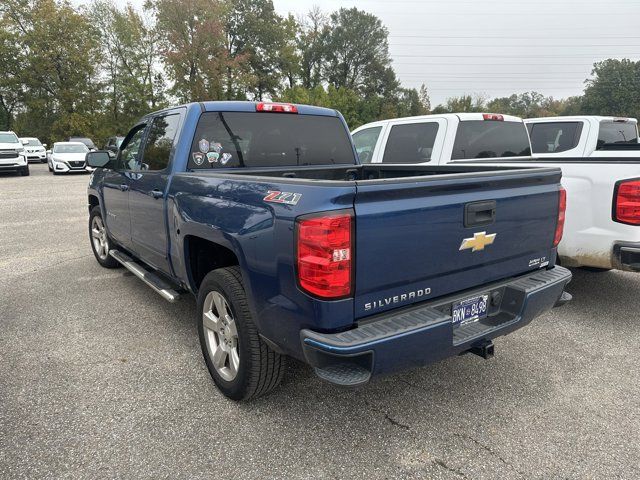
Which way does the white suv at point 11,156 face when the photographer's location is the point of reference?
facing the viewer

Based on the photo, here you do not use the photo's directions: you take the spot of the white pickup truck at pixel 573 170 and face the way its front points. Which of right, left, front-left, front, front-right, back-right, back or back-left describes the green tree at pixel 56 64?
front

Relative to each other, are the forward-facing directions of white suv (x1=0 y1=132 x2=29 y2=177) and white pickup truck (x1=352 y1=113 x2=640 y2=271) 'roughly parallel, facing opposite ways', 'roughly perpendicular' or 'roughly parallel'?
roughly parallel, facing opposite ways

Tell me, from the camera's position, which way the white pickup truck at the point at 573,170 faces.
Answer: facing away from the viewer and to the left of the viewer

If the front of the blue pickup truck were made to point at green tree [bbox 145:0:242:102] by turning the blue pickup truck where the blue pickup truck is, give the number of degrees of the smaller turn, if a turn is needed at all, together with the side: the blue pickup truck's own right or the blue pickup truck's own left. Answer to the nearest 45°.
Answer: approximately 45° to the blue pickup truck's own right

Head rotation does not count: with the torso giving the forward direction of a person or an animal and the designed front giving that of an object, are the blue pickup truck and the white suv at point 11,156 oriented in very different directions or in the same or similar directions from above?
very different directions

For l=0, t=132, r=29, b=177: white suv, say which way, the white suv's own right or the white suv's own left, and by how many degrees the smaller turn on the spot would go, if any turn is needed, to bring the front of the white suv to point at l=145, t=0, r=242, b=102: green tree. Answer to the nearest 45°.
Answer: approximately 135° to the white suv's own left

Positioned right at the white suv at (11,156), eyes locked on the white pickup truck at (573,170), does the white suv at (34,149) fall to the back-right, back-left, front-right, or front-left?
back-left

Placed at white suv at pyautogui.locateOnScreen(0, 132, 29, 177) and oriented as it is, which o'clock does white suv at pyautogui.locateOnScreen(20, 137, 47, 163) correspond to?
white suv at pyautogui.locateOnScreen(20, 137, 47, 163) is roughly at 6 o'clock from white suv at pyautogui.locateOnScreen(0, 132, 29, 177).

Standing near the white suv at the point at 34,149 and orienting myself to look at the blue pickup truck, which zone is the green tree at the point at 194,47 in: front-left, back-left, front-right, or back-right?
back-left

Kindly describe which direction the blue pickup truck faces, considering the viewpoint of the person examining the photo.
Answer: facing away from the viewer and to the left of the viewer

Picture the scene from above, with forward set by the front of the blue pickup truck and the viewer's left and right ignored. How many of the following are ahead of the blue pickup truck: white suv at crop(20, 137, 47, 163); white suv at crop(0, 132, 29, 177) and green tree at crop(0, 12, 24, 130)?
3

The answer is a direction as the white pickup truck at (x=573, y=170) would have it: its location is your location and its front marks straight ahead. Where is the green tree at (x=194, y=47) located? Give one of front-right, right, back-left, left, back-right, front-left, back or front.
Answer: front

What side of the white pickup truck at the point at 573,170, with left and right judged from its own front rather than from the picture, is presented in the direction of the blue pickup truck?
left

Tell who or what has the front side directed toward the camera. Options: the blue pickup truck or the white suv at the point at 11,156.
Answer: the white suv

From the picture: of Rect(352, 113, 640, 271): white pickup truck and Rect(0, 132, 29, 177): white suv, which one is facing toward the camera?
the white suv

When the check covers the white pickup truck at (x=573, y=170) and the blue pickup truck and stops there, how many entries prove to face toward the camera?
0

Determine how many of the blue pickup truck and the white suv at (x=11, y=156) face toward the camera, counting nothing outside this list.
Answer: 1

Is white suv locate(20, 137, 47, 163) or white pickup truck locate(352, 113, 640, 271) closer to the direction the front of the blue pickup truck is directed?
the white suv
